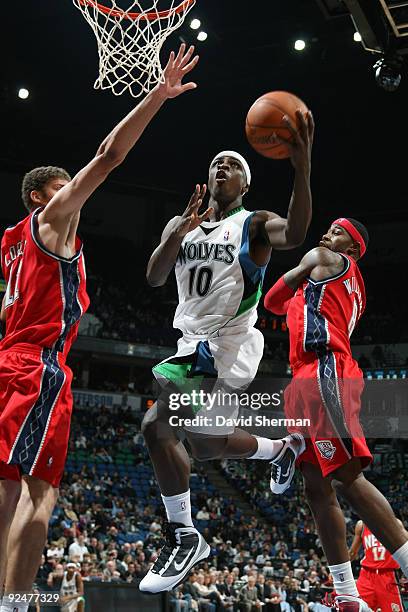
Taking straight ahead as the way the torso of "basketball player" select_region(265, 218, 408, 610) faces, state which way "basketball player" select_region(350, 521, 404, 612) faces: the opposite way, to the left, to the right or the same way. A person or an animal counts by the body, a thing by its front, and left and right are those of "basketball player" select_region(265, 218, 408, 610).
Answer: to the left

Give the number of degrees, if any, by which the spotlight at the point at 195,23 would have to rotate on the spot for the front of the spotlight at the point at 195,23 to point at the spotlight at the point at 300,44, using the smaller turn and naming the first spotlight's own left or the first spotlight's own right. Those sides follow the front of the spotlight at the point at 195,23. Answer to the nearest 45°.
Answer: approximately 135° to the first spotlight's own left

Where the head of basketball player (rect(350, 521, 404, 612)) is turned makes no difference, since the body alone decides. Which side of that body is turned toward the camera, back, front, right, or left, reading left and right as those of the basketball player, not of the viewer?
front

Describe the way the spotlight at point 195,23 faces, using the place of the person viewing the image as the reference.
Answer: facing the viewer

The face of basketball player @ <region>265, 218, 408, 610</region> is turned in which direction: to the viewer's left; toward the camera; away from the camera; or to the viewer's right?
to the viewer's left

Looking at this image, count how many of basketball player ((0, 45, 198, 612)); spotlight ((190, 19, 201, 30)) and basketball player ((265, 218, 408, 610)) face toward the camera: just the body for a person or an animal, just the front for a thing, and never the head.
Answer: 1
